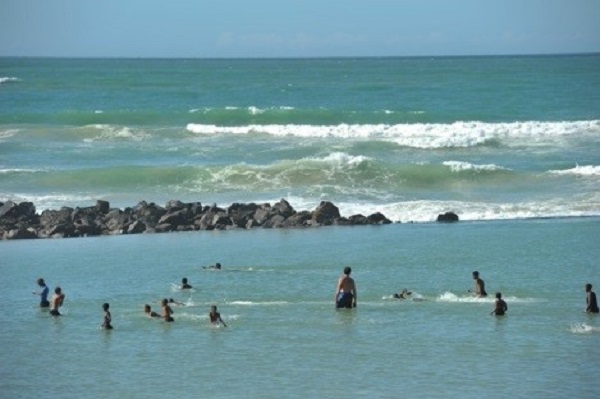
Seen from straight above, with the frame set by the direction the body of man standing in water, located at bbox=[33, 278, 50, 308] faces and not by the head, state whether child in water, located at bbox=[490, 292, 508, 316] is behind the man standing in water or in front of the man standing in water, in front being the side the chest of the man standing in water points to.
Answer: behind
